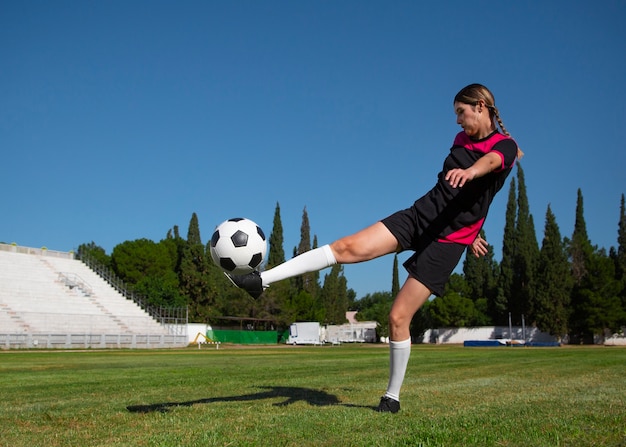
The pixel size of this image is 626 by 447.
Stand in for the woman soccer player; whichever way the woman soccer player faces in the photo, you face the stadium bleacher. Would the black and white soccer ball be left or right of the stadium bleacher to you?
left

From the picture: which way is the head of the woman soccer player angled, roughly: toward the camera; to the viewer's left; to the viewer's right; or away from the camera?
to the viewer's left

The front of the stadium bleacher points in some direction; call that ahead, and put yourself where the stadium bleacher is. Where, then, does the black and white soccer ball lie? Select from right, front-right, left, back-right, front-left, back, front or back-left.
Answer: front-right

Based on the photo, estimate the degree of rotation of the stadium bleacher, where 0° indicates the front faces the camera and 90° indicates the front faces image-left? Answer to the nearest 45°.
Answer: approximately 315°
